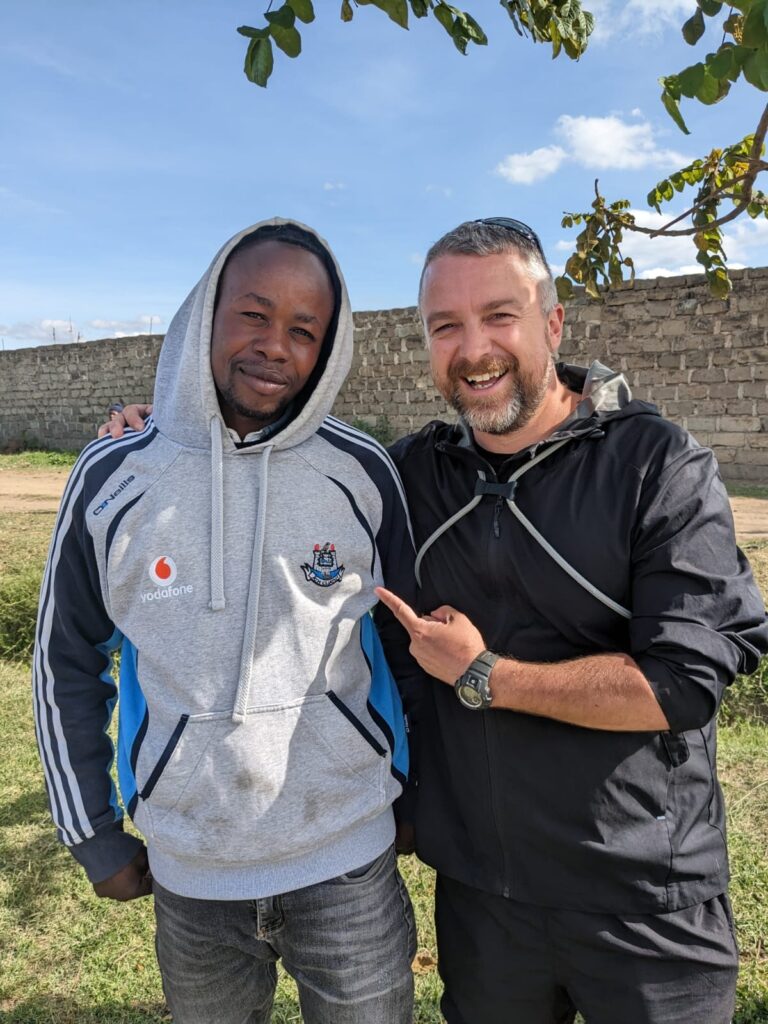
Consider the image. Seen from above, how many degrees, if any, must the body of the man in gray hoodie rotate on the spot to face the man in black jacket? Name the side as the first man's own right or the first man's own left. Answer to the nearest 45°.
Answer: approximately 90° to the first man's own left

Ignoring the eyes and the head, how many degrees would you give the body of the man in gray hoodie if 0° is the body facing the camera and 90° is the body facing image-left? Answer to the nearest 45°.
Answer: approximately 0°
